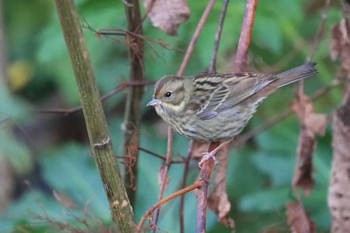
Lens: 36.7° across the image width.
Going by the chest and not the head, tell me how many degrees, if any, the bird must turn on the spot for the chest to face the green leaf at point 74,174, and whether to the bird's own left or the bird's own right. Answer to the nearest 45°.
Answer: approximately 45° to the bird's own right

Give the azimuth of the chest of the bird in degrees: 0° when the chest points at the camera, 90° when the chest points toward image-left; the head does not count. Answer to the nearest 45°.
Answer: approximately 90°

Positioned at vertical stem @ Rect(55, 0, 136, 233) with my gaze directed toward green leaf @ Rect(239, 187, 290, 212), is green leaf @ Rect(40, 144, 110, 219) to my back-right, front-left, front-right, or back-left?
front-left

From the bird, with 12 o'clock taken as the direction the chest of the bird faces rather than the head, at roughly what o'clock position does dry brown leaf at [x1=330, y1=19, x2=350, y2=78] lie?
The dry brown leaf is roughly at 6 o'clock from the bird.
